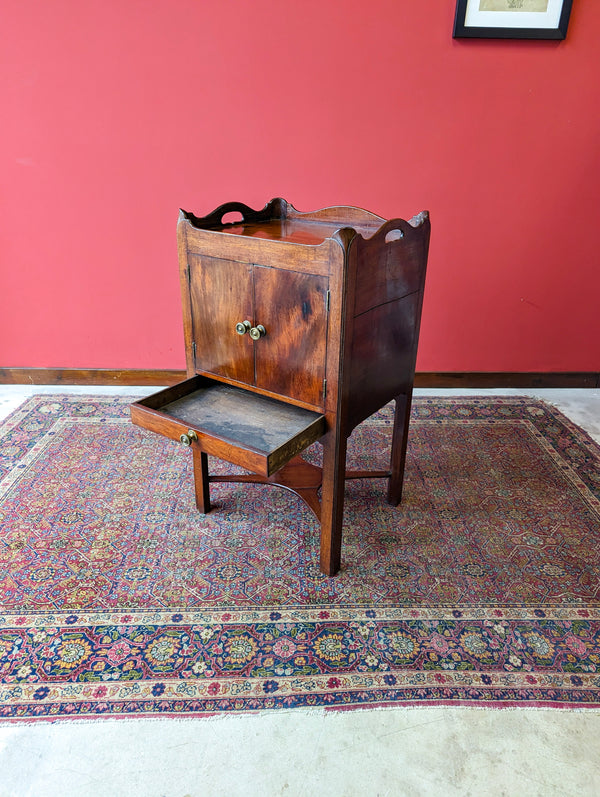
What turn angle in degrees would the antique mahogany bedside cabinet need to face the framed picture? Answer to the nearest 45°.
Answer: approximately 180°

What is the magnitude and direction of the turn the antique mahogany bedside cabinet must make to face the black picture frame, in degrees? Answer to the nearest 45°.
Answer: approximately 180°

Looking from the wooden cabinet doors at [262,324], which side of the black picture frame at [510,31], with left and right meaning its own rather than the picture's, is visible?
front

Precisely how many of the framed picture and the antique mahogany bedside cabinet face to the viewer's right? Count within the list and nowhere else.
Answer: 0

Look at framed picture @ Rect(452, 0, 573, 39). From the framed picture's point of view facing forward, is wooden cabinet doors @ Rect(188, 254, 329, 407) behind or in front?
in front

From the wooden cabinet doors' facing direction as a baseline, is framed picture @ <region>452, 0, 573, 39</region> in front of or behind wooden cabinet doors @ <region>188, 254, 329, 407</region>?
behind

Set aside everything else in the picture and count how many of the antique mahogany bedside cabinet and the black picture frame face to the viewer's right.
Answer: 0

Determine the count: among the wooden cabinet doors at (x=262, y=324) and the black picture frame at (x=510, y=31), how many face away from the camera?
0

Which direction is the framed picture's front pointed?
toward the camera

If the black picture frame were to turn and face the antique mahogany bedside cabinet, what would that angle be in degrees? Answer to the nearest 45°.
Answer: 0° — it already faces it

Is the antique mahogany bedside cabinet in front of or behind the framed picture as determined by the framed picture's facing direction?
in front

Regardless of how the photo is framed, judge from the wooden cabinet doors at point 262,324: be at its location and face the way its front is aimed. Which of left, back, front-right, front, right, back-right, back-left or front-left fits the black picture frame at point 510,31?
back
